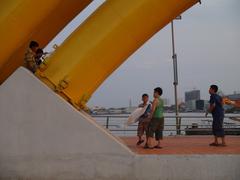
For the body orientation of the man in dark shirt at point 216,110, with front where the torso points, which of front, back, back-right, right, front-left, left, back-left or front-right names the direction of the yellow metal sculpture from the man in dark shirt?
front-left

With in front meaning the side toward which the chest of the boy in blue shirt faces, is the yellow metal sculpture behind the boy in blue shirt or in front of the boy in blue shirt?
in front

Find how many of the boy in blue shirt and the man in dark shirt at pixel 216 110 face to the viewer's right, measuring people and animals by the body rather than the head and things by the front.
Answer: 0

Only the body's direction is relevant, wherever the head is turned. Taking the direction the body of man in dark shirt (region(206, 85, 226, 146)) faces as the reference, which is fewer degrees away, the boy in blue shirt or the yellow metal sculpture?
the boy in blue shirt

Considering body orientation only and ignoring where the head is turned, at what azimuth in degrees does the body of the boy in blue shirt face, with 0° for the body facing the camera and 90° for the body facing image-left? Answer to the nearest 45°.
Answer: approximately 45°

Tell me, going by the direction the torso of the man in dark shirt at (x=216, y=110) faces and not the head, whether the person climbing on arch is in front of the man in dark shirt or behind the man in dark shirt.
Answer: in front

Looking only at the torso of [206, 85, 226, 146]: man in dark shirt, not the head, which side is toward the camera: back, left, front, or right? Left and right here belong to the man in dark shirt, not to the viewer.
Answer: left

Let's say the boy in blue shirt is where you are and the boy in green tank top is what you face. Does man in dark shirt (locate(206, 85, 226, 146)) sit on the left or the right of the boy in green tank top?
left

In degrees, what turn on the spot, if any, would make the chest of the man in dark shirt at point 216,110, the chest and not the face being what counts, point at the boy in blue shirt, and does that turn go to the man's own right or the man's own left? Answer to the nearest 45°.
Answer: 0° — they already face them

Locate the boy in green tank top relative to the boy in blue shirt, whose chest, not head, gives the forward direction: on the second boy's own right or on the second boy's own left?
on the second boy's own left
